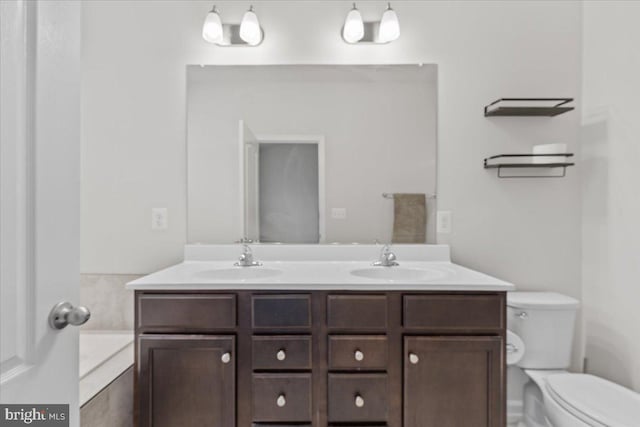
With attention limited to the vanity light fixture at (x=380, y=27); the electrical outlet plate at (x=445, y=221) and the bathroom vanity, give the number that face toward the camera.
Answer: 3

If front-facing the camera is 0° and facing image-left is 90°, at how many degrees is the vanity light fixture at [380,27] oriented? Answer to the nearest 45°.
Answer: approximately 0°

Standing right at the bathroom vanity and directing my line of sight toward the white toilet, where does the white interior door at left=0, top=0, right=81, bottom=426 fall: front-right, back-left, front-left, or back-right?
back-right

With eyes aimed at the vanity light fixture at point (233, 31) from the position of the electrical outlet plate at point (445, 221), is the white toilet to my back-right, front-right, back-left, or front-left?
back-left

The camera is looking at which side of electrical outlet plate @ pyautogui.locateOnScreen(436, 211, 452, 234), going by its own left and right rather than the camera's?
front

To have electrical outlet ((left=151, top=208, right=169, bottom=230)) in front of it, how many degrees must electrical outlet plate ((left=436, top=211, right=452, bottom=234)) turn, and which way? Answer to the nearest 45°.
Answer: approximately 90° to its right

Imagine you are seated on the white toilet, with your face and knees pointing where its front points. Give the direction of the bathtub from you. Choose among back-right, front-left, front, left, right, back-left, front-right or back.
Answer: right

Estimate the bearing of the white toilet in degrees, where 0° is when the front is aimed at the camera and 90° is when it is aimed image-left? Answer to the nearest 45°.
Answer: approximately 315°

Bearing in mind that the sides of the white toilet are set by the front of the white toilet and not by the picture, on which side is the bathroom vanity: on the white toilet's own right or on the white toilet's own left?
on the white toilet's own right

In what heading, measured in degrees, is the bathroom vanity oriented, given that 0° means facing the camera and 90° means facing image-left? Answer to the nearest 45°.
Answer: approximately 0°

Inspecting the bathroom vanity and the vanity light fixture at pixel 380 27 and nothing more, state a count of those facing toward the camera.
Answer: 2
